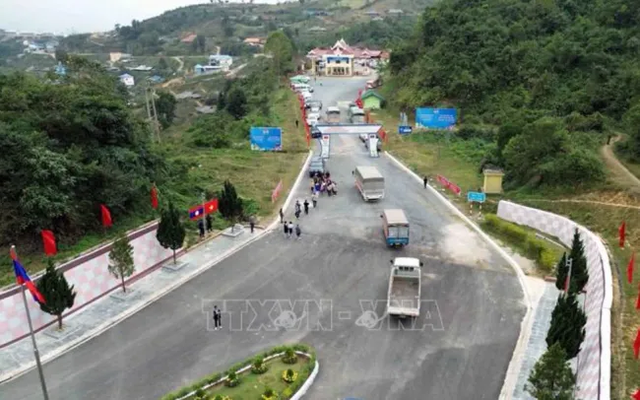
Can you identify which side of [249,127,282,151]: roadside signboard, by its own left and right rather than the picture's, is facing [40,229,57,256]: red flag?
front

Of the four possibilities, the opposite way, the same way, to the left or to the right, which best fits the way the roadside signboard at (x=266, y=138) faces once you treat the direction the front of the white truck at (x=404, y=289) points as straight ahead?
the opposite way

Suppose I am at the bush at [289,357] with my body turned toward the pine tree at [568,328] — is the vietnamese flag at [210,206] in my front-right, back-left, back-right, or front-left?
back-left

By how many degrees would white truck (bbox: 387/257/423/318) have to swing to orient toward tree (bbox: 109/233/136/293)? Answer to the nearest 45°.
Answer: approximately 90° to its left

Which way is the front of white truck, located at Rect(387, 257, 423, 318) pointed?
away from the camera

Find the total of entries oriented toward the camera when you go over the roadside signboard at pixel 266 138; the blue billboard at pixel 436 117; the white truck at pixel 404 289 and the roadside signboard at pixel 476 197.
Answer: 3

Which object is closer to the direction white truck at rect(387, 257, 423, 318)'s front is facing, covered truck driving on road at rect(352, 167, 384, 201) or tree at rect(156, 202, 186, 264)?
the covered truck driving on road

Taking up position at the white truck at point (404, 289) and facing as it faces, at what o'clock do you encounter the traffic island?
The traffic island is roughly at 7 o'clock from the white truck.

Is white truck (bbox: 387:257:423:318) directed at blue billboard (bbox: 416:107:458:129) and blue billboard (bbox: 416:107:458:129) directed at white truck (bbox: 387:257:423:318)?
yes

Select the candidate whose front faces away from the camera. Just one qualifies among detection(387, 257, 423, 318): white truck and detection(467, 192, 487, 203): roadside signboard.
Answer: the white truck

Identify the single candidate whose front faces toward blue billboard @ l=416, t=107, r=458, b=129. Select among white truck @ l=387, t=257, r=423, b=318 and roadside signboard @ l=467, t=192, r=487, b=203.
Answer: the white truck

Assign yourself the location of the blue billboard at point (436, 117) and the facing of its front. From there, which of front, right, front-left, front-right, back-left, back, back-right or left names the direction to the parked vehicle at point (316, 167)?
front-right

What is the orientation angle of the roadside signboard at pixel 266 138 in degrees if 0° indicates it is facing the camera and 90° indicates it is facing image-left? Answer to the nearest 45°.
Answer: approximately 0°

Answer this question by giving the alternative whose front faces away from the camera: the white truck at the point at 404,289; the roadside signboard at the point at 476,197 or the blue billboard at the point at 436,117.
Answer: the white truck
